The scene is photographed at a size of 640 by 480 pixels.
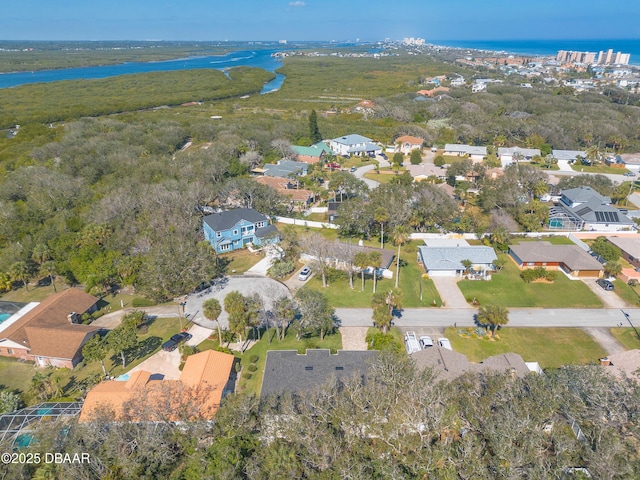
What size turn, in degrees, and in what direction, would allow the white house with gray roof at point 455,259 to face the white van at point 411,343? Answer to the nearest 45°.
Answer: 0° — it already faces it

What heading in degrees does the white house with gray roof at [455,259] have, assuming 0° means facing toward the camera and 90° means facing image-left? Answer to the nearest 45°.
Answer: approximately 0°

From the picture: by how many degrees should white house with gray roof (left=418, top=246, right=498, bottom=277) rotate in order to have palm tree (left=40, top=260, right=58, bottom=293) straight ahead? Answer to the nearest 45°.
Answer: approximately 45° to its right

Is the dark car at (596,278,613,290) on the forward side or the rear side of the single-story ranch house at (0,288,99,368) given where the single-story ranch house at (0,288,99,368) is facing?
on the forward side

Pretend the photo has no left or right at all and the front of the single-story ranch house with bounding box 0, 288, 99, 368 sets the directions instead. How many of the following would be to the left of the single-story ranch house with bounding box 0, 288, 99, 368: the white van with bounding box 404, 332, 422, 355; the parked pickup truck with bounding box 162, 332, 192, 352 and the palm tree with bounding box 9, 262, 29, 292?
1

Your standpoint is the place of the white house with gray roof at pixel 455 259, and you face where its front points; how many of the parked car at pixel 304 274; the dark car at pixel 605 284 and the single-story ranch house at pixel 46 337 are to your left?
1

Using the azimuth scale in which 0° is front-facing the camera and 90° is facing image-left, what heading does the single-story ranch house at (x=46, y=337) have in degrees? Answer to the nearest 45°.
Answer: approximately 270°

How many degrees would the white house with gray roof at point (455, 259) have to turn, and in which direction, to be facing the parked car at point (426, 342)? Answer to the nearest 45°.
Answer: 0° — it already faces it

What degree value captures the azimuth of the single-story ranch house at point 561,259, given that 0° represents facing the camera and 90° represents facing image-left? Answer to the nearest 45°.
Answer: approximately 0°

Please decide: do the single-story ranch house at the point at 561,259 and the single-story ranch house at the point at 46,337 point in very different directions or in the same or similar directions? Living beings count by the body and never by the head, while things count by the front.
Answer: very different directions

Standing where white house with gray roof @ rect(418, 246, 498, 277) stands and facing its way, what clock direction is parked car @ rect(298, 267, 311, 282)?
The parked car is roughly at 2 o'clock from the white house with gray roof.
